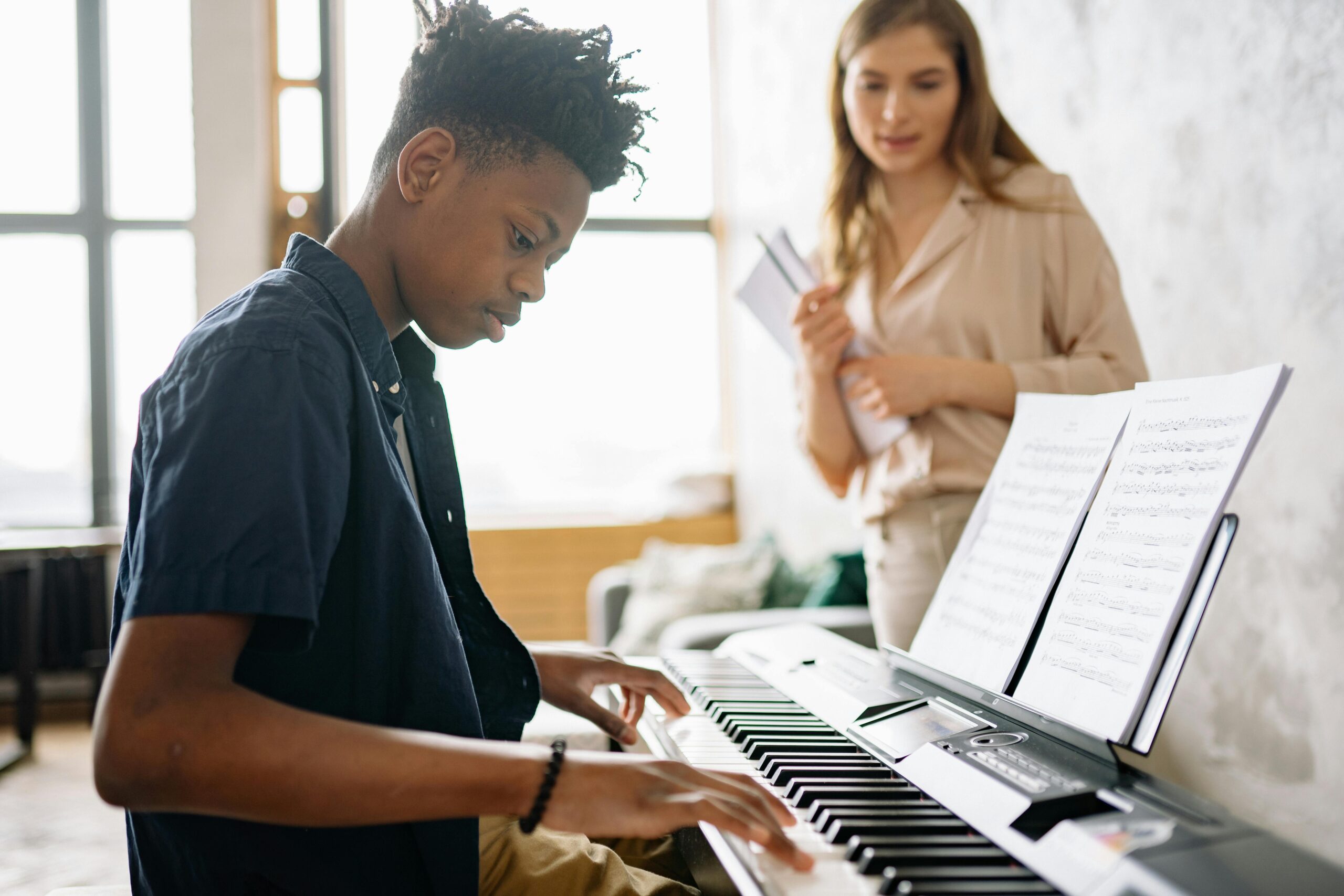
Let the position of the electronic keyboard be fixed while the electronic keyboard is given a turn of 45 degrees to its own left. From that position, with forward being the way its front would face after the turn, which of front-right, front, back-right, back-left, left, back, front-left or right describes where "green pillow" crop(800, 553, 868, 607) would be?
back-right

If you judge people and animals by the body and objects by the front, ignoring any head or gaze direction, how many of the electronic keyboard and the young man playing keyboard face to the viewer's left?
1

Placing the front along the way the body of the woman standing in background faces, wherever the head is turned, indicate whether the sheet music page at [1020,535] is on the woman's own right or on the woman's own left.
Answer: on the woman's own left

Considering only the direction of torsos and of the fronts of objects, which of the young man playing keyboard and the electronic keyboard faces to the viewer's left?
the electronic keyboard

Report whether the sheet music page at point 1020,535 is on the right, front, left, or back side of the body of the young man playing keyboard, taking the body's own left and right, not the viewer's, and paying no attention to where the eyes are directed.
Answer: front

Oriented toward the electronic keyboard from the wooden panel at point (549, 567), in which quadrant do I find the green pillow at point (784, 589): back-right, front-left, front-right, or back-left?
front-left

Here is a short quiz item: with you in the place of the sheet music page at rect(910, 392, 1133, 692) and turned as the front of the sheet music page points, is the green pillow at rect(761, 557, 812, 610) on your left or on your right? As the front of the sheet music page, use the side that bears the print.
on your right

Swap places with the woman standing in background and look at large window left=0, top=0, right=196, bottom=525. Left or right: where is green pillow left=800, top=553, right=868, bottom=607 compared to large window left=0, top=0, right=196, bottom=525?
right

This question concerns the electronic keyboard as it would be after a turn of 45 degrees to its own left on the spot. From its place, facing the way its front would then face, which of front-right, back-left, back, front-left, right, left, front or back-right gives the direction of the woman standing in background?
back-right

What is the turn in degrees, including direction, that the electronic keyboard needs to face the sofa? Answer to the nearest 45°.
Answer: approximately 90° to its right

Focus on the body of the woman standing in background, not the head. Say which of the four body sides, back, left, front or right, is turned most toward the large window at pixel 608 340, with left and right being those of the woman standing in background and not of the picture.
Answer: right

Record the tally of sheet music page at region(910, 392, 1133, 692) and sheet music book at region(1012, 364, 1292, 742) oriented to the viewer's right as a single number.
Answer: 0

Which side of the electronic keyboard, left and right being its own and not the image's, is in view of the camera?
left

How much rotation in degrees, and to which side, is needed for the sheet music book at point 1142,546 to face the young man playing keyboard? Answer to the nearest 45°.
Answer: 0° — it already faces them

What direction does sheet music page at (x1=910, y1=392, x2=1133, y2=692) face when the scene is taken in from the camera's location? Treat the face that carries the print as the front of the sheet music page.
facing the viewer and to the left of the viewer

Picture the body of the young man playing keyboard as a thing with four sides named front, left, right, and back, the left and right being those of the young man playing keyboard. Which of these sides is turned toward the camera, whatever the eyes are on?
right

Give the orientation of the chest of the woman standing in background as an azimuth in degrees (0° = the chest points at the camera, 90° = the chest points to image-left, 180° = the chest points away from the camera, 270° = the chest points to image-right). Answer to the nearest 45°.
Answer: approximately 45°
